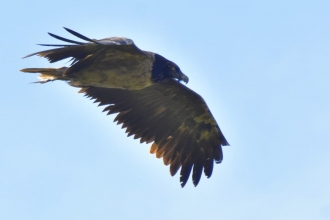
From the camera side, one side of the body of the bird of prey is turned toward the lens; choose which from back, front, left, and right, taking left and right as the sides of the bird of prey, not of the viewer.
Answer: right
